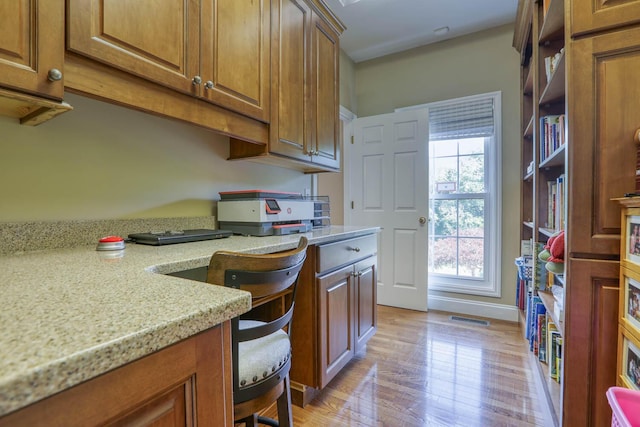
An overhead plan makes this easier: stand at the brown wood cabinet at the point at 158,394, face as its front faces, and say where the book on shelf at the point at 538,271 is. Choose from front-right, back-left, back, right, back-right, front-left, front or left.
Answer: front-left

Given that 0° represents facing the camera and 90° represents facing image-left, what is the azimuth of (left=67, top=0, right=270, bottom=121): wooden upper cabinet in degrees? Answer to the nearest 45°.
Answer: approximately 315°

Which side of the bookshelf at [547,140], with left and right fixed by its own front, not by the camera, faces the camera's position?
left

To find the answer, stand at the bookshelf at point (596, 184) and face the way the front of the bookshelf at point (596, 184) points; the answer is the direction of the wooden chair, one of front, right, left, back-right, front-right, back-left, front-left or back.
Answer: front-left

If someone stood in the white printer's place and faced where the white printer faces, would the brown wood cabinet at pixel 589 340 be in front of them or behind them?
in front
